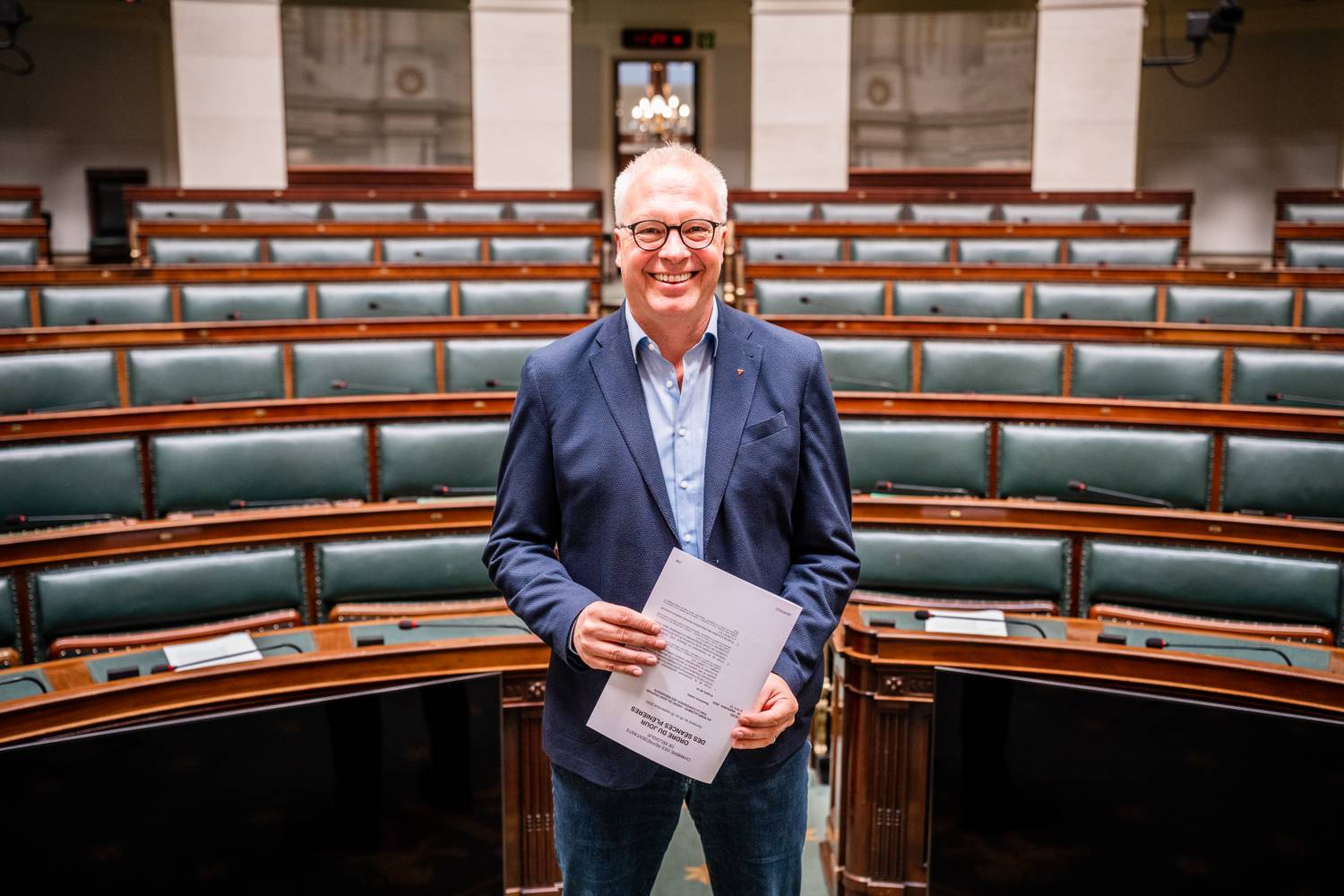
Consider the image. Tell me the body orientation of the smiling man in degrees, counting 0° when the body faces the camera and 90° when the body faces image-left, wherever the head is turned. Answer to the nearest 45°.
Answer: approximately 0°

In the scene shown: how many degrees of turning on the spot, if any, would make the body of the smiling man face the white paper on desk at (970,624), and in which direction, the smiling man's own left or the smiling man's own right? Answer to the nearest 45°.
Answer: approximately 135° to the smiling man's own left

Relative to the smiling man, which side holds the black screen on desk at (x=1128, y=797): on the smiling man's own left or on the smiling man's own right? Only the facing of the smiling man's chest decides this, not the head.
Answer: on the smiling man's own left
